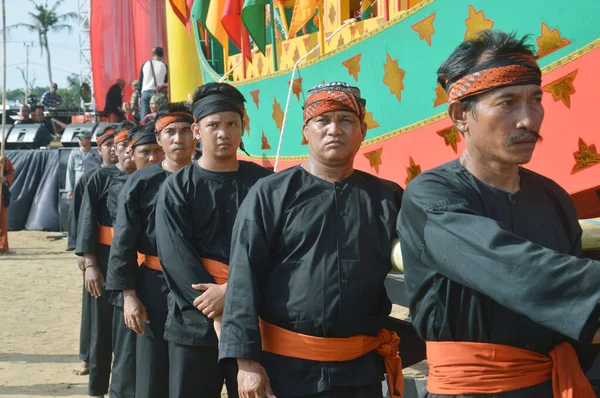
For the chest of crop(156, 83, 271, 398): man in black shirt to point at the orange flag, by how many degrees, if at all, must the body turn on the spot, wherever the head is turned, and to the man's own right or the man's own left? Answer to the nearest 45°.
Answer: approximately 135° to the man's own left

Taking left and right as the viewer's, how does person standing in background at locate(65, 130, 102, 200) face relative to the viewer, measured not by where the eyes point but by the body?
facing the viewer

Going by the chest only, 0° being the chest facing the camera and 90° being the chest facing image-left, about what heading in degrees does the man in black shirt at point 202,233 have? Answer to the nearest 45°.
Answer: approximately 315°

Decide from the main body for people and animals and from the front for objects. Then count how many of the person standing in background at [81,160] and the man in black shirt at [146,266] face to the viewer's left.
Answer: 0

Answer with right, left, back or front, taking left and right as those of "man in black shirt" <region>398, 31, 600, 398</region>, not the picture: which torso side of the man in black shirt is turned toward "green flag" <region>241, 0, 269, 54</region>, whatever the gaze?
back

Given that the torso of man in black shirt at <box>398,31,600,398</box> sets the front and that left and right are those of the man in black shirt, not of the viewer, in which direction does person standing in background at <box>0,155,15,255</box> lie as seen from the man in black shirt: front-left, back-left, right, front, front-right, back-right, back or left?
back

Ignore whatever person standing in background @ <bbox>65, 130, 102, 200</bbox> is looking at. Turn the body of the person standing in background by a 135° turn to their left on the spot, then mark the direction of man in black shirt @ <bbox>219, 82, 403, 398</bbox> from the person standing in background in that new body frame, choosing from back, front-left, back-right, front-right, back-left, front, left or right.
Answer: back-right
